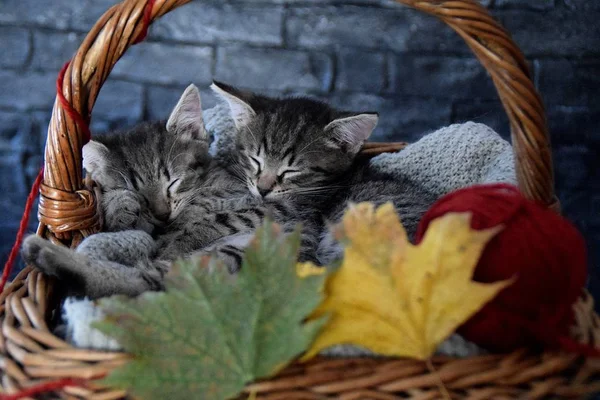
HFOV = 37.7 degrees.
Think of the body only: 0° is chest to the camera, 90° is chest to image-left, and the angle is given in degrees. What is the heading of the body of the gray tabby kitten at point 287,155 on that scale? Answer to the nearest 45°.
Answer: approximately 45°
